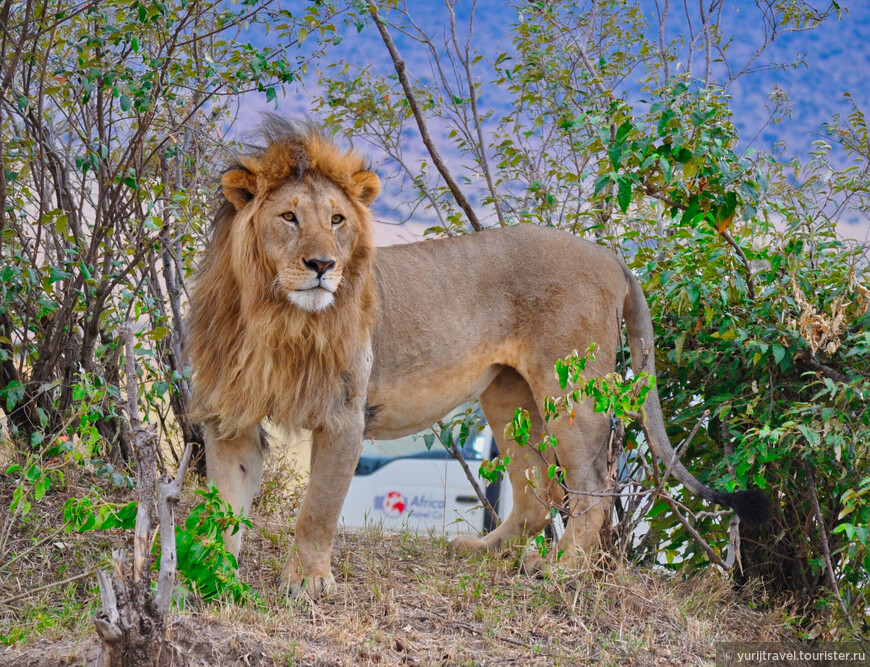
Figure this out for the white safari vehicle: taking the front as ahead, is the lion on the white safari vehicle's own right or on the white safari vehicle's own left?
on the white safari vehicle's own left

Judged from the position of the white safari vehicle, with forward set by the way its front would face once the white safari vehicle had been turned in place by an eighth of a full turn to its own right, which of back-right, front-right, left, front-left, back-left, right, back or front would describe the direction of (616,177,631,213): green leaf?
back-left

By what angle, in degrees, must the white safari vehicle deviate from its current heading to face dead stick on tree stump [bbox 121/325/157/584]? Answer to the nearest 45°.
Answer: approximately 90° to its left

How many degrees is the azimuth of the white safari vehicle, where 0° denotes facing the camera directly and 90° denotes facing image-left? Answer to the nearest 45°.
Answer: approximately 90°

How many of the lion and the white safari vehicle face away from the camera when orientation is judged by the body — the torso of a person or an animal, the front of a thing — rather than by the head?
0

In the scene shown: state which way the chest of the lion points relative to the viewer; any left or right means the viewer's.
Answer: facing the viewer and to the left of the viewer

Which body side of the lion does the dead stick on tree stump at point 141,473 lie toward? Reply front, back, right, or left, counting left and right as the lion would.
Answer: front

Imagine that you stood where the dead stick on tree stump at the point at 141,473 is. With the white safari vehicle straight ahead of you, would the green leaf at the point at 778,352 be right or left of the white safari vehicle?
right

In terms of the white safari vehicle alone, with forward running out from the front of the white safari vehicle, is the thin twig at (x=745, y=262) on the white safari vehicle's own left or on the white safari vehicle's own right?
on the white safari vehicle's own left
